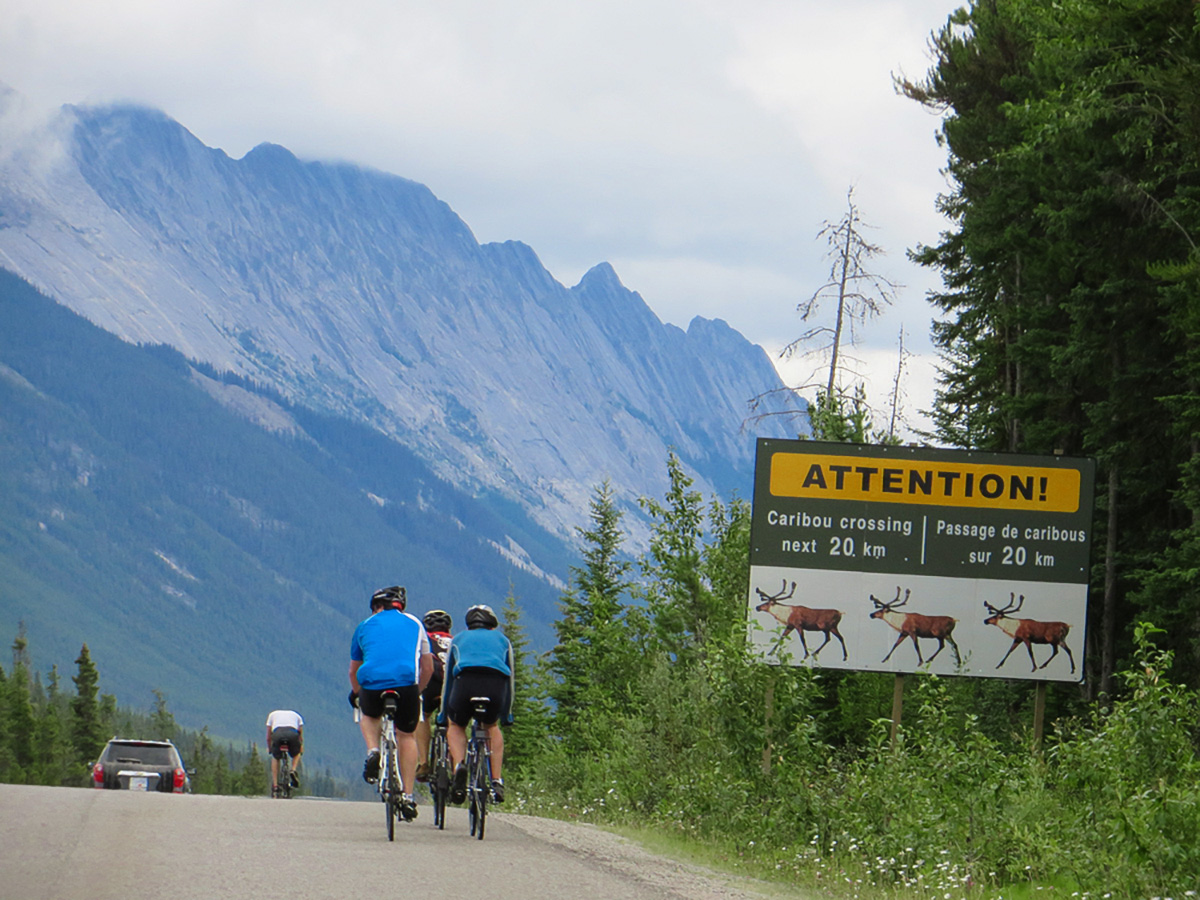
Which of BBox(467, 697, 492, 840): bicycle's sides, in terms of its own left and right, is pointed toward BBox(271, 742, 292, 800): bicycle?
front

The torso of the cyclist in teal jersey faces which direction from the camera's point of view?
away from the camera

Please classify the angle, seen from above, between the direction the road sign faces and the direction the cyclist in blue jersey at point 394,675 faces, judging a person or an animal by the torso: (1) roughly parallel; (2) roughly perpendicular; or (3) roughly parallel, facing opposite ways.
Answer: roughly parallel, facing opposite ways

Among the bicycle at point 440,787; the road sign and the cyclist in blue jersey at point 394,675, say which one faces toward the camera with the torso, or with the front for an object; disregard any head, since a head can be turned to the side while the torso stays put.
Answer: the road sign

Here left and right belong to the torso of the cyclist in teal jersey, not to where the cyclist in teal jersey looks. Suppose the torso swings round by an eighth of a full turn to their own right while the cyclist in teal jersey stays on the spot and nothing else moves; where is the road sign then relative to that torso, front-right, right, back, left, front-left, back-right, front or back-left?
front

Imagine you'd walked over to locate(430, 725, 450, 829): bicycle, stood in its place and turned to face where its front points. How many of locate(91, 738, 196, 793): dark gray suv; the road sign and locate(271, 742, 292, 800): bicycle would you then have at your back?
0

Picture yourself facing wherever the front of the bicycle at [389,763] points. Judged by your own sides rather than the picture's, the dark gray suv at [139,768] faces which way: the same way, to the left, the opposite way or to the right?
the same way

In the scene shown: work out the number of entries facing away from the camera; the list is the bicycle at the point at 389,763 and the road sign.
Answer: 1

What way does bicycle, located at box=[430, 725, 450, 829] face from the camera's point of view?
away from the camera

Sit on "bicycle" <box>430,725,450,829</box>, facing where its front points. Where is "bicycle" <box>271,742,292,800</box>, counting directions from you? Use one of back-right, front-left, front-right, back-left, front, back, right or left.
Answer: front

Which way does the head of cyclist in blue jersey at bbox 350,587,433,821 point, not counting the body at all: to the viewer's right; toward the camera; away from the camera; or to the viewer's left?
away from the camera

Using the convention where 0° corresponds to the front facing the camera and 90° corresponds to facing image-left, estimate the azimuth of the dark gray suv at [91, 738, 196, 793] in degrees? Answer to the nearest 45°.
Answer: approximately 180°

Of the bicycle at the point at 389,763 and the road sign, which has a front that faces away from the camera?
the bicycle

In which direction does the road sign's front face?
toward the camera

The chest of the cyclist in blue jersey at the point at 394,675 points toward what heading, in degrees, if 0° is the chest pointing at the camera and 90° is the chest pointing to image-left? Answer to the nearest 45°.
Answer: approximately 180°

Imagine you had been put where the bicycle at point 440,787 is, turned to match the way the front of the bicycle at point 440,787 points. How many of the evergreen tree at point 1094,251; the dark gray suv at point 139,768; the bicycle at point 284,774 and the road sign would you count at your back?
0

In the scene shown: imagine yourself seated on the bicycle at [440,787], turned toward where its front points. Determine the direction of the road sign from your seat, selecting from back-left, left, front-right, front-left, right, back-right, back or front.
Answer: front-right

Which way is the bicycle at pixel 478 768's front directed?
away from the camera

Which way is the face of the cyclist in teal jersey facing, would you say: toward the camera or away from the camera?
away from the camera

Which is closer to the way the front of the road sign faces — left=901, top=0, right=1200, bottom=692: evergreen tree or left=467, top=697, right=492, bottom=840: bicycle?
the bicycle

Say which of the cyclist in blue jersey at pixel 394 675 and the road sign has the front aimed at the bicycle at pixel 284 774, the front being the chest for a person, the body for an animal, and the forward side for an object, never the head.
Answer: the cyclist in blue jersey

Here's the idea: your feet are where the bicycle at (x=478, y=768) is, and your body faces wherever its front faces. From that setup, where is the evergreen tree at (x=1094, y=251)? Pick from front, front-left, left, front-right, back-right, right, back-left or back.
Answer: front-right
